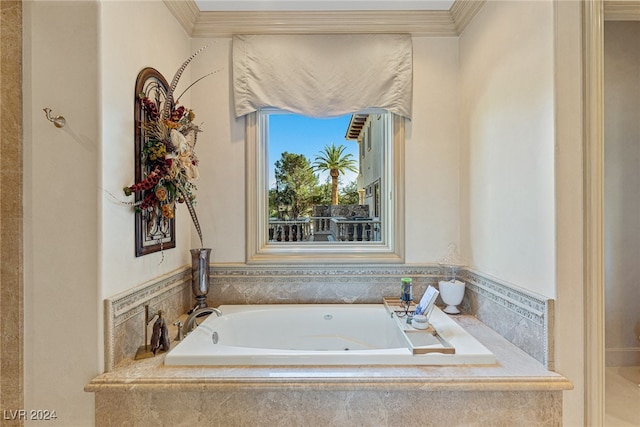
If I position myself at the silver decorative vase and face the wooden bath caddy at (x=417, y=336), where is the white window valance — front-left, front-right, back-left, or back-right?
front-left

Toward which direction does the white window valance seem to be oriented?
toward the camera
